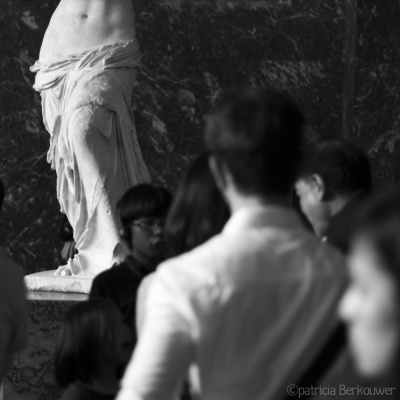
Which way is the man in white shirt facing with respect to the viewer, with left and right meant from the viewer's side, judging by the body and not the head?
facing away from the viewer

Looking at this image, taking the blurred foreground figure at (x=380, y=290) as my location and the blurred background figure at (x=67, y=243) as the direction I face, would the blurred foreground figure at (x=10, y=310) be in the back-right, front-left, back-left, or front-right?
front-left

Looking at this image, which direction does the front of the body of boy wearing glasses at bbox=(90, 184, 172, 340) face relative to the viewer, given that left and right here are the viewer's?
facing the viewer and to the right of the viewer

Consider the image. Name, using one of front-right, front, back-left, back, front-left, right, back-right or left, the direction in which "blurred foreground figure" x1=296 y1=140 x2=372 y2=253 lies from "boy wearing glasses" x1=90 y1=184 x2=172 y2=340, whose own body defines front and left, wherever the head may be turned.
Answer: front

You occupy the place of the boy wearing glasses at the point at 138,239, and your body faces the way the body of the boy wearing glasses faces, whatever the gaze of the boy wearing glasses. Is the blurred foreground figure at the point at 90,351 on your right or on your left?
on your right

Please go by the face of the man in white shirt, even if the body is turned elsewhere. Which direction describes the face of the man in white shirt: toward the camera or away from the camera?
away from the camera

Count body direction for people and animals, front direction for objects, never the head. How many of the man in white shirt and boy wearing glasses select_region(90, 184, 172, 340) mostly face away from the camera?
1

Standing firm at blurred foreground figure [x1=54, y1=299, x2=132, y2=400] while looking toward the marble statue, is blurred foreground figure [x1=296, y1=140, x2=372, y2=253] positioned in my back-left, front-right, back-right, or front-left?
front-right

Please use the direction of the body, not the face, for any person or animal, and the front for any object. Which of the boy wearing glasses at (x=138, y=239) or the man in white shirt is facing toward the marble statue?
the man in white shirt

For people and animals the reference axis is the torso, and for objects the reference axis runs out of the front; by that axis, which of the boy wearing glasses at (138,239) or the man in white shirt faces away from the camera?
the man in white shirt

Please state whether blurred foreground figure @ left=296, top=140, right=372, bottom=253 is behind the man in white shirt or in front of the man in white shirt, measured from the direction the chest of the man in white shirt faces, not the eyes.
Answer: in front

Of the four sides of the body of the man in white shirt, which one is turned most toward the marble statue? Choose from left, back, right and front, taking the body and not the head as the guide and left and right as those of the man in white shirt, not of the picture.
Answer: front

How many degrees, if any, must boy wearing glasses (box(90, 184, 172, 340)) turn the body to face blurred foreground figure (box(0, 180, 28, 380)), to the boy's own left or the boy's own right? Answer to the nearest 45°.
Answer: approximately 45° to the boy's own right

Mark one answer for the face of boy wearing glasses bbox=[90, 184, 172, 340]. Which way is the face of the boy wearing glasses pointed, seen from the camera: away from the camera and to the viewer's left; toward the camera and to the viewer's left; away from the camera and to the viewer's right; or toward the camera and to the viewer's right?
toward the camera and to the viewer's right
